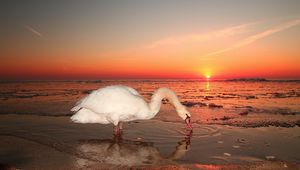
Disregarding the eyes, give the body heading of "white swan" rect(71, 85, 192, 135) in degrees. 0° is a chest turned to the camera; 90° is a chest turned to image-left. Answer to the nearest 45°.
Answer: approximately 270°
